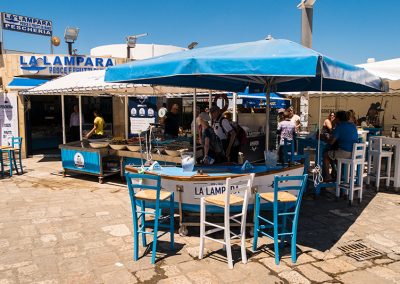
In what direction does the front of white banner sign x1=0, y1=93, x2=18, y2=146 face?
toward the camera

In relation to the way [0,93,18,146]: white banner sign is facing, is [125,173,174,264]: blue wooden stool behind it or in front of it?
in front

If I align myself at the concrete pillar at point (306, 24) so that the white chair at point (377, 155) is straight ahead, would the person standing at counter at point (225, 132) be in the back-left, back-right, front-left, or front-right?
front-right

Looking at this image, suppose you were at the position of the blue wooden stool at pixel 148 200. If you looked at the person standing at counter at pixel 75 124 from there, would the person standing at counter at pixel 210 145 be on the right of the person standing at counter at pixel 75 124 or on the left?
right
